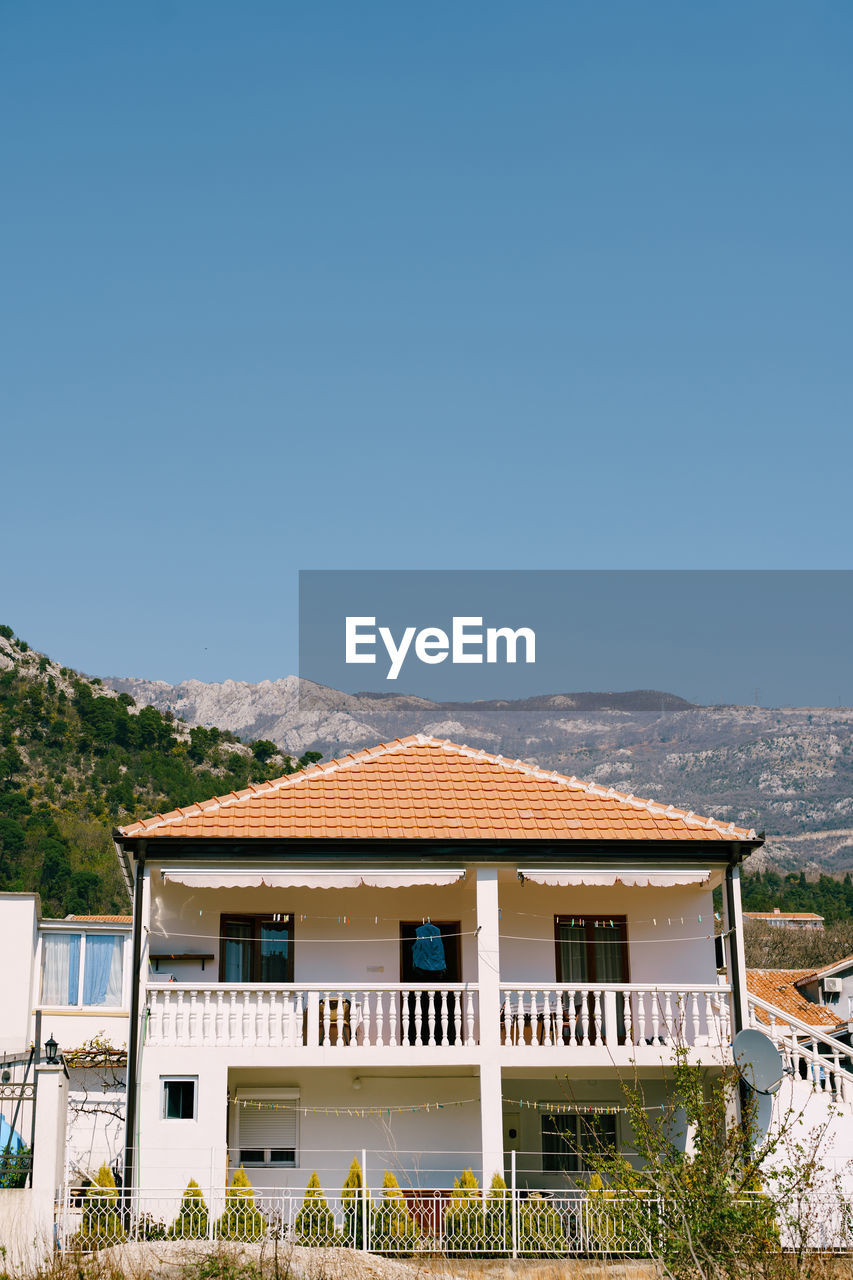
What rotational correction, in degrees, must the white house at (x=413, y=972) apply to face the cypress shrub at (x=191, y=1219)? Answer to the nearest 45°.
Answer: approximately 45° to its right

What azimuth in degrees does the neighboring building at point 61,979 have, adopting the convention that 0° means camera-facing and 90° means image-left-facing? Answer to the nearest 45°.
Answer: approximately 0°

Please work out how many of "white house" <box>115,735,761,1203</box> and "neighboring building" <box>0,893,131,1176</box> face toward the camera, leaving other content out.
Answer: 2

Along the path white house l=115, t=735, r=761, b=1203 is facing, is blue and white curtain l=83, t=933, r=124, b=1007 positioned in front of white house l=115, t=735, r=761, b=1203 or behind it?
behind

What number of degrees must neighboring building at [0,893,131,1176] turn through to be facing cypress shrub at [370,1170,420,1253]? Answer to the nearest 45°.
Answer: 0° — it already faces it

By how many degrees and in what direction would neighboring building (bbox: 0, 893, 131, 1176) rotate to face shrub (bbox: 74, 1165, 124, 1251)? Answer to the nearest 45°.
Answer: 0° — it already faces it

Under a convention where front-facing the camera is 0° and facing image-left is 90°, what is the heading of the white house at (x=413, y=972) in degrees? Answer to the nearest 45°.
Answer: approximately 0°
